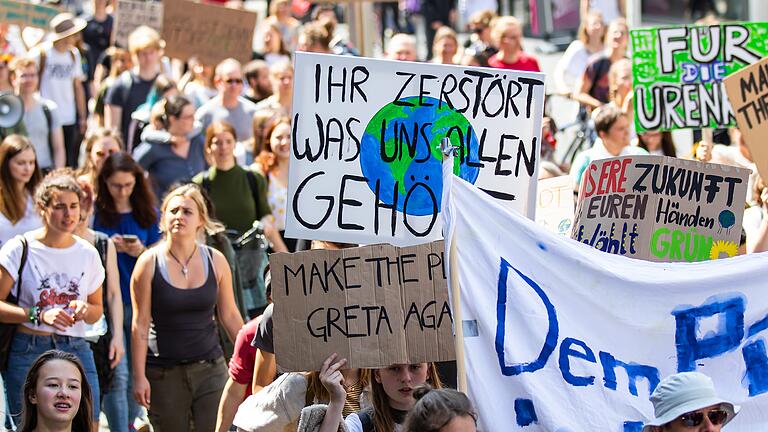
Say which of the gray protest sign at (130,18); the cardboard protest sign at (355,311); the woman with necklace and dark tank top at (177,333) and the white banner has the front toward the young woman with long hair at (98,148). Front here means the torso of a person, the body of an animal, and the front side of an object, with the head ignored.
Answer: the gray protest sign

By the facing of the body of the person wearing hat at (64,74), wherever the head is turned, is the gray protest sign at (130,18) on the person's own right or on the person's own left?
on the person's own left

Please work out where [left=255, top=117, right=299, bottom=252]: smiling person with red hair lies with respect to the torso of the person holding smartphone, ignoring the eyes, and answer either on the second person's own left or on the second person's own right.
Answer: on the second person's own left

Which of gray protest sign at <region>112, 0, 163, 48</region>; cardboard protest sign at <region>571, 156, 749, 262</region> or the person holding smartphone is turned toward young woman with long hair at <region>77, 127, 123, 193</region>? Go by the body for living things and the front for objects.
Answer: the gray protest sign

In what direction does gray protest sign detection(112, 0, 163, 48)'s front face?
toward the camera

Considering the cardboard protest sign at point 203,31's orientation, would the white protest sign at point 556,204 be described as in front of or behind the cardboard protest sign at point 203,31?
in front

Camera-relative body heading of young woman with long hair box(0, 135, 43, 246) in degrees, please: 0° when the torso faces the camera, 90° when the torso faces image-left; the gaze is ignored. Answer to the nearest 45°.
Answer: approximately 315°

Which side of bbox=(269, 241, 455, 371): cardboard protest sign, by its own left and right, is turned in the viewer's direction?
front

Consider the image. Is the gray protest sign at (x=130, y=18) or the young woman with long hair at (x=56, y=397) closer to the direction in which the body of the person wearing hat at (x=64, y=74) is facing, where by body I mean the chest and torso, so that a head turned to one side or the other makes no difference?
the young woman with long hair

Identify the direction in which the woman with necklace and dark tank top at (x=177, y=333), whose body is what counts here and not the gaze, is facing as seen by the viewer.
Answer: toward the camera

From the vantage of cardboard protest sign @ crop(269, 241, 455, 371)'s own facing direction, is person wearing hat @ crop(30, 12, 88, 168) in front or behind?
behind

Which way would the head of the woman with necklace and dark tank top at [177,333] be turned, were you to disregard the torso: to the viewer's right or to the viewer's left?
to the viewer's left

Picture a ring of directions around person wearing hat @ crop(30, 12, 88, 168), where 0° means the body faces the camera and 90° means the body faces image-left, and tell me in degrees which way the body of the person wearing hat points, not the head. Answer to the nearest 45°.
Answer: approximately 315°

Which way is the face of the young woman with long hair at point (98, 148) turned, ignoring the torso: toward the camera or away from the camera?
toward the camera

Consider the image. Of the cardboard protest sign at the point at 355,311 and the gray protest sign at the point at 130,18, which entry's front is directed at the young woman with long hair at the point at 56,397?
the gray protest sign

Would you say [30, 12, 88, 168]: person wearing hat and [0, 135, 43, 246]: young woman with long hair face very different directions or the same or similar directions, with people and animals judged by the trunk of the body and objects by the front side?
same or similar directions
